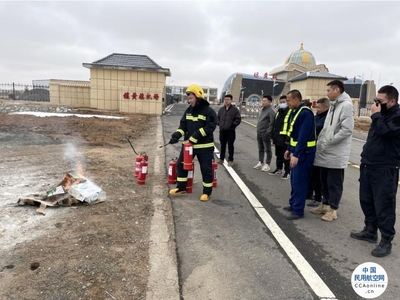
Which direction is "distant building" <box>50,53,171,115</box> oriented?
toward the camera

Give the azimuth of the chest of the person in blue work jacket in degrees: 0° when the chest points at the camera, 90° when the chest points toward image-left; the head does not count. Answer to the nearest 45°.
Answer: approximately 90°

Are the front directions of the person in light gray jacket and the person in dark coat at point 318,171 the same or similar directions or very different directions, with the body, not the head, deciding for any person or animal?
same or similar directions

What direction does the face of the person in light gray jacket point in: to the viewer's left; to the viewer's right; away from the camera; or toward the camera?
to the viewer's left

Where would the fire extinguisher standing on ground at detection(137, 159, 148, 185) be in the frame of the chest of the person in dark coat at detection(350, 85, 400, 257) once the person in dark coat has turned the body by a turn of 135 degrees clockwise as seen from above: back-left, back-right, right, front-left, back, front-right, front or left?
left

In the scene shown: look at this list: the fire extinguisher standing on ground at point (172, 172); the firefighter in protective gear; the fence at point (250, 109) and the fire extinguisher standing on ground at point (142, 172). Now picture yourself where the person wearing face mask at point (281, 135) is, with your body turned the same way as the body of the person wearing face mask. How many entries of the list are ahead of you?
3

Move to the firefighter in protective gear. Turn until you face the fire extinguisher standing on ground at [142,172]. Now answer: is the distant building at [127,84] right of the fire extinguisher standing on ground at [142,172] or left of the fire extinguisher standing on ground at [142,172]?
right

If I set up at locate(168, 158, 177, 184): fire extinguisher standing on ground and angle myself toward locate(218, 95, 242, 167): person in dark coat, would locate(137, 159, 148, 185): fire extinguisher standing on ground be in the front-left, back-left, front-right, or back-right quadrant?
back-left

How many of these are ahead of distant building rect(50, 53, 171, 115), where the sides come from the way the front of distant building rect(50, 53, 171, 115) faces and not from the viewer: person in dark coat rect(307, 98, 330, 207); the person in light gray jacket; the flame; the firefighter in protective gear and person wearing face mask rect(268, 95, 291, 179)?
5

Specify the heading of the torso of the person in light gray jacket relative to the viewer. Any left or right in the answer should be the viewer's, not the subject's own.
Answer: facing to the left of the viewer

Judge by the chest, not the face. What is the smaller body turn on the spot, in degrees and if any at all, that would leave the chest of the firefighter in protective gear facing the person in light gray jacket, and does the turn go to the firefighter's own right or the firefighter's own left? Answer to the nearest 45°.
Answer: approximately 135° to the firefighter's own left

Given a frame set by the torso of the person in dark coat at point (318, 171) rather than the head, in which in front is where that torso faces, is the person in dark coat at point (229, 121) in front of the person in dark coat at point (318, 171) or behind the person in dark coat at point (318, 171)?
in front

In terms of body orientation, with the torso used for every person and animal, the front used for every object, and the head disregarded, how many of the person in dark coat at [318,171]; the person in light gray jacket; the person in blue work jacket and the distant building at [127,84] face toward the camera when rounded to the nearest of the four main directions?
1

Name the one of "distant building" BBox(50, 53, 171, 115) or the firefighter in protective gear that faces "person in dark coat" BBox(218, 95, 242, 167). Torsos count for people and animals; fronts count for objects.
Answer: the distant building

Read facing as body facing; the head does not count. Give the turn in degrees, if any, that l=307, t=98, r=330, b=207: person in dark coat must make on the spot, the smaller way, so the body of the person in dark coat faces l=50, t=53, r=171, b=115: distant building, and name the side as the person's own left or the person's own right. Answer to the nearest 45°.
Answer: approximately 45° to the person's own right

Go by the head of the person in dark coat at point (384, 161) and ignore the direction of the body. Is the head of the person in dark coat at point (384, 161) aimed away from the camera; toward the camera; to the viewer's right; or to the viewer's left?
to the viewer's left

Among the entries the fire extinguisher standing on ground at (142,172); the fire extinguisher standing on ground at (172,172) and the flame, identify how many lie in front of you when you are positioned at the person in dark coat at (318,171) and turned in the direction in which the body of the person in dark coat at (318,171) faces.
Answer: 3

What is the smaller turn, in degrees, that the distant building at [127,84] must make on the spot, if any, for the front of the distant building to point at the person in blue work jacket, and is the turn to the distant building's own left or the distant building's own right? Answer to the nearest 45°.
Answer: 0° — it already faces them
